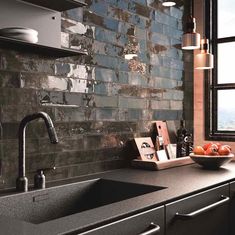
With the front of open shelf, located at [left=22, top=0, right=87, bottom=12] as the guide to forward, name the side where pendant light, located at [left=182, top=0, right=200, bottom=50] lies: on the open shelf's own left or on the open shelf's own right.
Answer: on the open shelf's own left

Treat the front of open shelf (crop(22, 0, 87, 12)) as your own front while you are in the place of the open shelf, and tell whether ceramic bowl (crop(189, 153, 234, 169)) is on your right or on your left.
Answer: on your left

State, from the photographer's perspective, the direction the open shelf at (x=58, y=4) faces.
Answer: facing the viewer and to the right of the viewer
